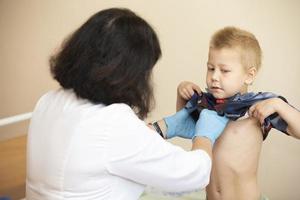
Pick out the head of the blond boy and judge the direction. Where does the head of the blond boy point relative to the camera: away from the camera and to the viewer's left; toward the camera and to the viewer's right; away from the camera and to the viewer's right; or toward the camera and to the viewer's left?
toward the camera and to the viewer's left

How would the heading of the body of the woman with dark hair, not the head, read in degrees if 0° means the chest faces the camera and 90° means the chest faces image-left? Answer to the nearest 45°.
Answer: approximately 225°

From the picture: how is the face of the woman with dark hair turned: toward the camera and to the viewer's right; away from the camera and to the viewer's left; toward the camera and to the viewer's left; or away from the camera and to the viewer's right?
away from the camera and to the viewer's right

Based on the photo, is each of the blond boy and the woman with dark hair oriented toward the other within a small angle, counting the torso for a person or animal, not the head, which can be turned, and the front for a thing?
yes

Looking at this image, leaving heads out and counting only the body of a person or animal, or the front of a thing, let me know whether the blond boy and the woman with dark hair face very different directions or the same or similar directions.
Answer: very different directions
